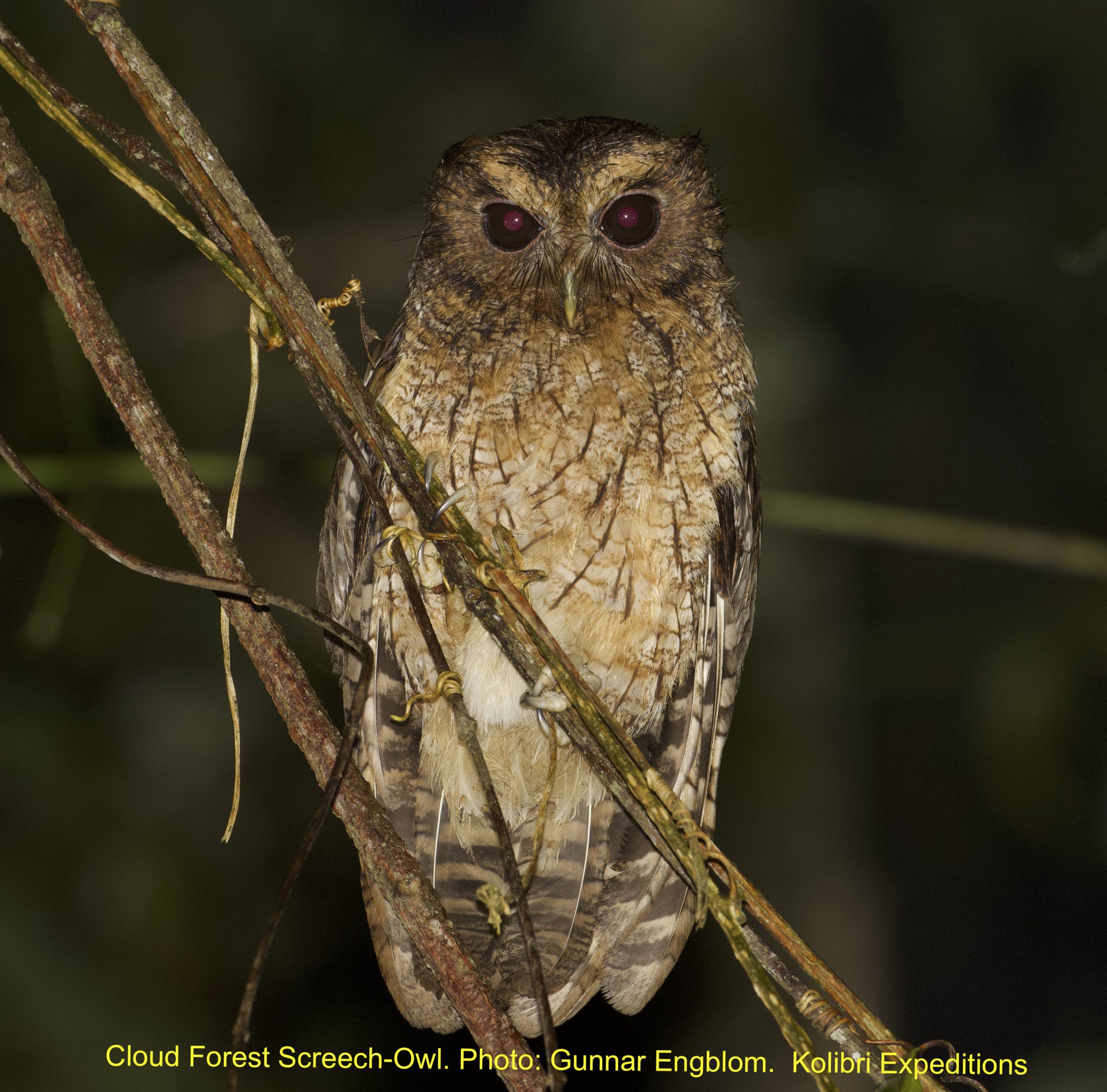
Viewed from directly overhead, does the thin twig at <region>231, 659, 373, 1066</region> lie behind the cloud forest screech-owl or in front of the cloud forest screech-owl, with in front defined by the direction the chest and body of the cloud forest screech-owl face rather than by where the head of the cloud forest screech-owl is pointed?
in front

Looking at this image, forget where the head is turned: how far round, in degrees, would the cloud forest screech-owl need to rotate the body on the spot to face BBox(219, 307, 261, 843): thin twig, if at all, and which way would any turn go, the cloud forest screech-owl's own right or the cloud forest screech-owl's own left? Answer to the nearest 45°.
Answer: approximately 45° to the cloud forest screech-owl's own right

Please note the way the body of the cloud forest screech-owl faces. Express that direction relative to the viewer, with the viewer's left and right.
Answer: facing the viewer

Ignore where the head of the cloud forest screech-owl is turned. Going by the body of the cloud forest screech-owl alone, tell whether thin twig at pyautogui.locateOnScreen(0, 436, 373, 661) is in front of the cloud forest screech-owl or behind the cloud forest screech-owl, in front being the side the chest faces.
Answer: in front
